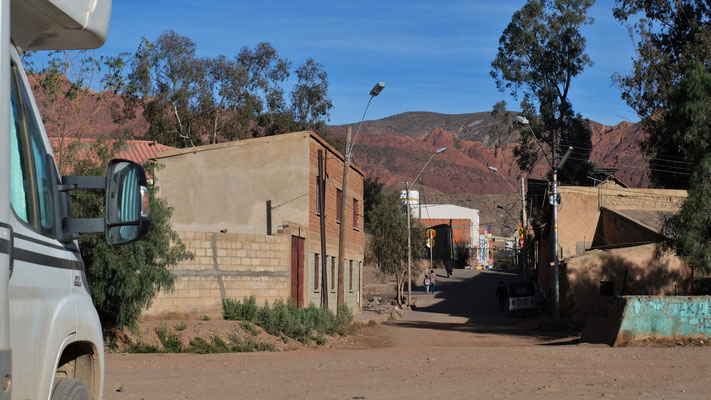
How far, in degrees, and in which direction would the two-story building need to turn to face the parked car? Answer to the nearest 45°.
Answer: approximately 45° to its left

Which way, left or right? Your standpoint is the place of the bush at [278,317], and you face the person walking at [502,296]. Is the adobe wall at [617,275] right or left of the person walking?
right

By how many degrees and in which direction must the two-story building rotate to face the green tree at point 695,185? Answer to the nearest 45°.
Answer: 0° — it already faces it

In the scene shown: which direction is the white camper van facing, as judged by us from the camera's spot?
facing away from the viewer and to the right of the viewer

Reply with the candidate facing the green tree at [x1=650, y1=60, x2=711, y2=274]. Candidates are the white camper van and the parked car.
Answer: the white camper van

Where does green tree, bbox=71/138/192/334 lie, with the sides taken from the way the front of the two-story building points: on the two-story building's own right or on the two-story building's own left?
on the two-story building's own right

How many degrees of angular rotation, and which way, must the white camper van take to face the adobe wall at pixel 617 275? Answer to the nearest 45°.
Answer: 0° — it already faces it

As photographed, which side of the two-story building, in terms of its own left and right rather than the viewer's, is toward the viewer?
right

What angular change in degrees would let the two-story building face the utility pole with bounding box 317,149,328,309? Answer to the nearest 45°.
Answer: approximately 45° to its right
